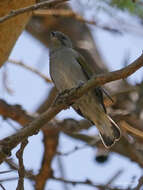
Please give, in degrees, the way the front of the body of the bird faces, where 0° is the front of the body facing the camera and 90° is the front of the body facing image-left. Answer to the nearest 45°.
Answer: approximately 45°
